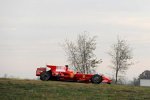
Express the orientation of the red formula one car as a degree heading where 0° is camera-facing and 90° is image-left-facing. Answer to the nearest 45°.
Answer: approximately 270°
